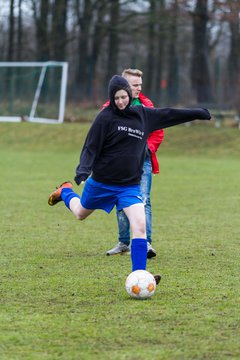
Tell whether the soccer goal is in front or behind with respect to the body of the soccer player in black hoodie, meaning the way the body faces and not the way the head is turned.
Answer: behind

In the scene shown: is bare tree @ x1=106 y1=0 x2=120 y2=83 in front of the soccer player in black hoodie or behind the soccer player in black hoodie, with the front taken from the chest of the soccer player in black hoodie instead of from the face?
behind

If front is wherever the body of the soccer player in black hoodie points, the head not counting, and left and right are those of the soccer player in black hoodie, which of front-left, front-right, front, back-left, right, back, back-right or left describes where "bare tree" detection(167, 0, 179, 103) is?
back-left

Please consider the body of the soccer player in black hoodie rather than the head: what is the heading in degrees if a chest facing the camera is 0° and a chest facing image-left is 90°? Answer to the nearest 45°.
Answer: approximately 315°

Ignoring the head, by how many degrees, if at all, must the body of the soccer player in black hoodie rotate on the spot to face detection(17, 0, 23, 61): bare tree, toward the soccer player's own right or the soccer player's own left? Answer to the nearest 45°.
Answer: approximately 135° to the soccer player's own left

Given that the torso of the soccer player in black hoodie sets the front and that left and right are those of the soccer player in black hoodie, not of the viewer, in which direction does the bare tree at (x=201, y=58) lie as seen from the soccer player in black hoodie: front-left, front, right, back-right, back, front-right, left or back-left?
back-left
